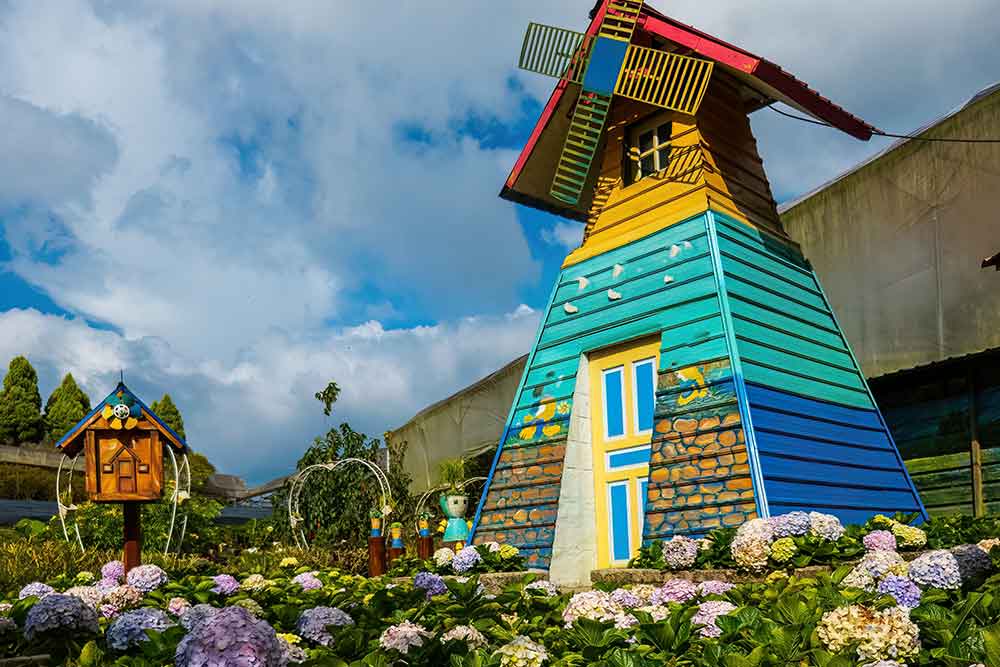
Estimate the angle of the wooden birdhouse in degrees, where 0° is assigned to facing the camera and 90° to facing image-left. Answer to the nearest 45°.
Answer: approximately 0°

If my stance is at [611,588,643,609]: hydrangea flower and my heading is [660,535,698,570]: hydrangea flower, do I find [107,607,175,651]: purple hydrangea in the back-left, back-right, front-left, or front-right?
back-left

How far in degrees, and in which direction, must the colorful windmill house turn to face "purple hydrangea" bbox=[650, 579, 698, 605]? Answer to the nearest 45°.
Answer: approximately 45° to its left

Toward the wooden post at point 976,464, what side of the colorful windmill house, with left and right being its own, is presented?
back

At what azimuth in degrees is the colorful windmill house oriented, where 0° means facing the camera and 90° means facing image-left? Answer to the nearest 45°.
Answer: approximately 45°

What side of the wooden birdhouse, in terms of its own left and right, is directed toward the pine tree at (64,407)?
back

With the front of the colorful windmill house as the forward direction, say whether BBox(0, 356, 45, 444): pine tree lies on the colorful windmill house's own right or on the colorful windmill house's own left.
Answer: on the colorful windmill house's own right

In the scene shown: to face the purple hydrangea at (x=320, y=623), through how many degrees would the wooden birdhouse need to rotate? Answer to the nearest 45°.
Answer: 0° — it already faces it

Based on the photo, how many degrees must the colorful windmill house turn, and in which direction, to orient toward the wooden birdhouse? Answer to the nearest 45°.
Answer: approximately 45° to its right
